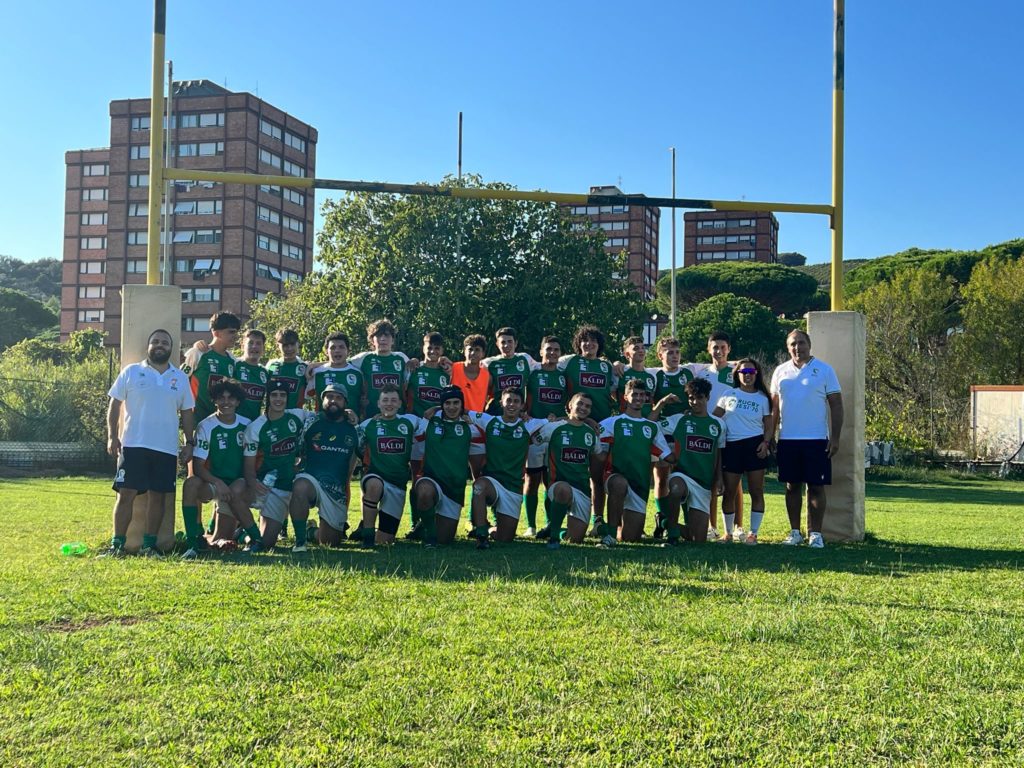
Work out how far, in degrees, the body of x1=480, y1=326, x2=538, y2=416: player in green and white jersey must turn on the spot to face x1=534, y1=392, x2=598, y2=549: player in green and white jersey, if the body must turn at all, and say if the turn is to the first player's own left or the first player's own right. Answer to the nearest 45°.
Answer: approximately 45° to the first player's own left

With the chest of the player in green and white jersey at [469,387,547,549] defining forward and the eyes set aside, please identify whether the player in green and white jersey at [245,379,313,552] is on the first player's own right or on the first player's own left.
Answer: on the first player's own right

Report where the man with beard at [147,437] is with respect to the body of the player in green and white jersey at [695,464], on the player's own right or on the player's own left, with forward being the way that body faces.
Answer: on the player's own right

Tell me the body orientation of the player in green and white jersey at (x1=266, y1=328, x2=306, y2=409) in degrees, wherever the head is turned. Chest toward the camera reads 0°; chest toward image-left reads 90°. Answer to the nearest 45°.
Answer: approximately 0°

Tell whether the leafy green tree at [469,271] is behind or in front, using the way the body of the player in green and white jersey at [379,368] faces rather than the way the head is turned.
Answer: behind

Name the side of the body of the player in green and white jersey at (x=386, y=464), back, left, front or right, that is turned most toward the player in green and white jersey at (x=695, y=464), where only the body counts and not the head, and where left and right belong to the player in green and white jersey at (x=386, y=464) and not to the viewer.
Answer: left

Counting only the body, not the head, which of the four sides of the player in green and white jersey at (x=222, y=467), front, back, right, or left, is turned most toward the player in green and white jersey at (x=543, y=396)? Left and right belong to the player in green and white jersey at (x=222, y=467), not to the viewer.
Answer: left

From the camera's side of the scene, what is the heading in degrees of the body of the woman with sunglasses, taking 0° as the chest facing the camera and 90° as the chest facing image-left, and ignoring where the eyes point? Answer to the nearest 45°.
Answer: approximately 0°
